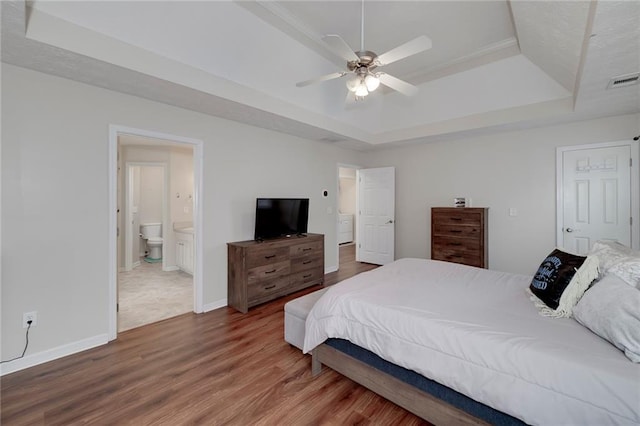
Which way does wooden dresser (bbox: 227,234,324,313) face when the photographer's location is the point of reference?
facing the viewer and to the right of the viewer

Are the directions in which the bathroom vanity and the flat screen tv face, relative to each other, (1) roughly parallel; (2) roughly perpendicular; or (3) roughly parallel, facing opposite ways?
roughly perpendicular

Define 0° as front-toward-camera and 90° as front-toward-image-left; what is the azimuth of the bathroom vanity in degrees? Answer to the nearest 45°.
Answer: approximately 45°

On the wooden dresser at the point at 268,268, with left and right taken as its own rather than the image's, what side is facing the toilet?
back

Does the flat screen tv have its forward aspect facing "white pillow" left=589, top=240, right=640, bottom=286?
yes

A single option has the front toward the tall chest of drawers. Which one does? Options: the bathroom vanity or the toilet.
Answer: the toilet

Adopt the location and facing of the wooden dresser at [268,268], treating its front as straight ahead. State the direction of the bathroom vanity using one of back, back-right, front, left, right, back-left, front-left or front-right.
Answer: back
